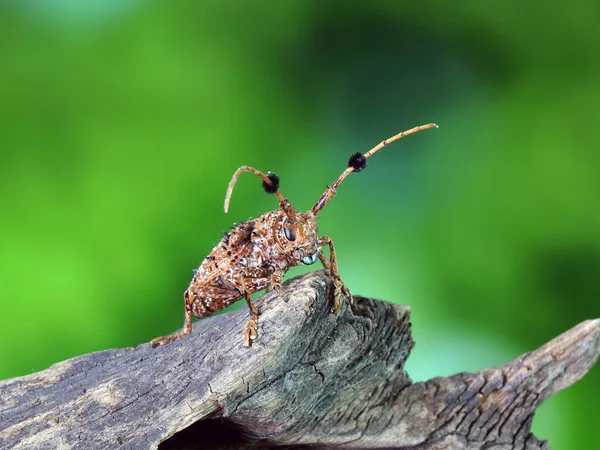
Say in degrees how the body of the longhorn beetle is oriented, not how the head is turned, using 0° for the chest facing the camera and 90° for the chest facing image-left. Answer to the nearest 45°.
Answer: approximately 315°
